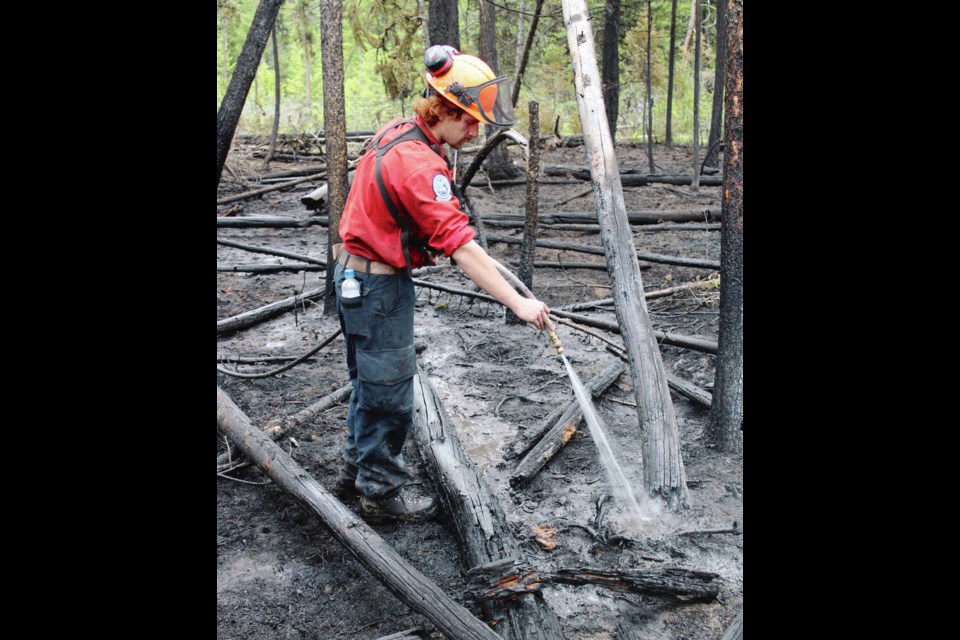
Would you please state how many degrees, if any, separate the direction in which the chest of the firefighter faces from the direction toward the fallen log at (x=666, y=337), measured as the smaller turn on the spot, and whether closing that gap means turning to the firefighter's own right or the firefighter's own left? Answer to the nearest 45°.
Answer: approximately 45° to the firefighter's own left

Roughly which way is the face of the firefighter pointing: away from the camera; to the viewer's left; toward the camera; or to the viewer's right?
to the viewer's right

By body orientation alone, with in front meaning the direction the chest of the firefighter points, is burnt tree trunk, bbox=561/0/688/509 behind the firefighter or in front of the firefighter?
in front

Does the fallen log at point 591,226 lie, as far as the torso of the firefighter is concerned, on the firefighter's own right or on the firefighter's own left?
on the firefighter's own left

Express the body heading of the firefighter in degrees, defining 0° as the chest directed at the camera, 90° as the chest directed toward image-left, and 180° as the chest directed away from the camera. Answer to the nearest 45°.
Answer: approximately 270°

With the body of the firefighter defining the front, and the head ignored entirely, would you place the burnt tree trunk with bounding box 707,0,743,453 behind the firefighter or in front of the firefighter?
in front

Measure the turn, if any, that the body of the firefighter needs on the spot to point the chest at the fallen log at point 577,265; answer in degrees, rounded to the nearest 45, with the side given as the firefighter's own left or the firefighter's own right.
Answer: approximately 90° to the firefighter's own left

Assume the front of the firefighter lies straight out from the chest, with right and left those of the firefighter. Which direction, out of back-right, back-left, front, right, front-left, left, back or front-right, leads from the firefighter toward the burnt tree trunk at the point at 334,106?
left

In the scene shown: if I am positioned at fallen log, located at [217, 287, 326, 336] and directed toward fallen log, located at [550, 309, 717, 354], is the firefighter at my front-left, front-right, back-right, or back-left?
front-right
